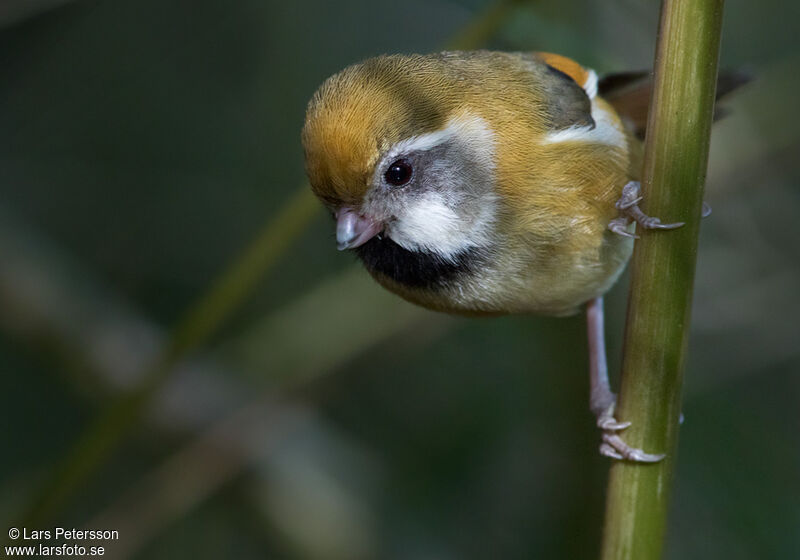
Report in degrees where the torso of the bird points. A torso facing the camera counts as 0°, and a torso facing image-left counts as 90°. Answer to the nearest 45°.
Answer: approximately 45°

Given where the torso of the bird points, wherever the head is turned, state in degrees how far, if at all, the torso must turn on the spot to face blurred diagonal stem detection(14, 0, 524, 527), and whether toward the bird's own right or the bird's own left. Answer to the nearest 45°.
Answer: approximately 45° to the bird's own right
